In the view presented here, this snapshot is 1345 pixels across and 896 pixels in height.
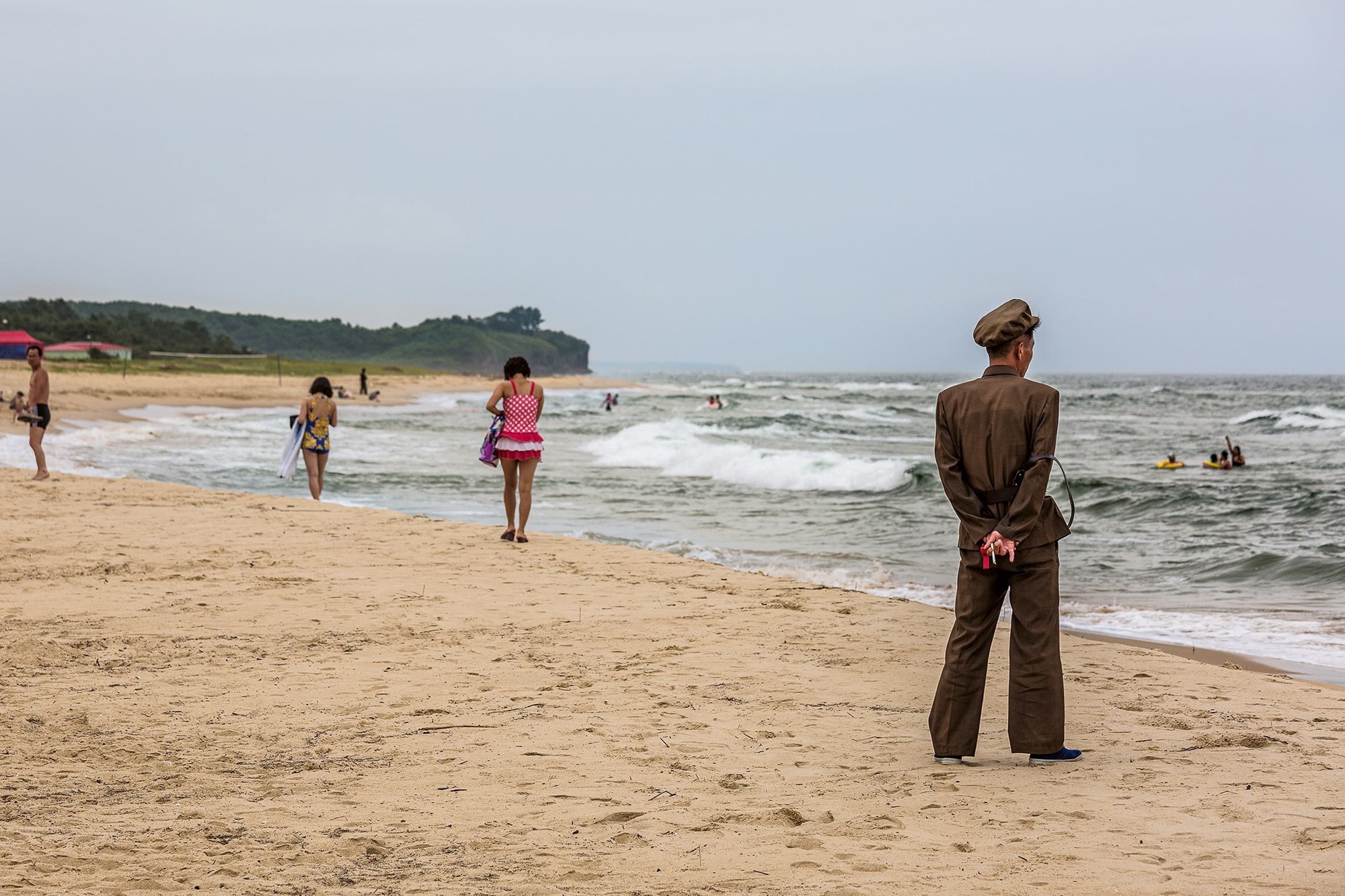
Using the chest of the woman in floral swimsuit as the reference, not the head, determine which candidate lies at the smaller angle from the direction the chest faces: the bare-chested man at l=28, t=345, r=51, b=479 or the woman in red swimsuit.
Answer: the bare-chested man

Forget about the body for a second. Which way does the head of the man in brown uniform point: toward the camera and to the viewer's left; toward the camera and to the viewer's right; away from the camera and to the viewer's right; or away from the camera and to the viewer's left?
away from the camera and to the viewer's right
